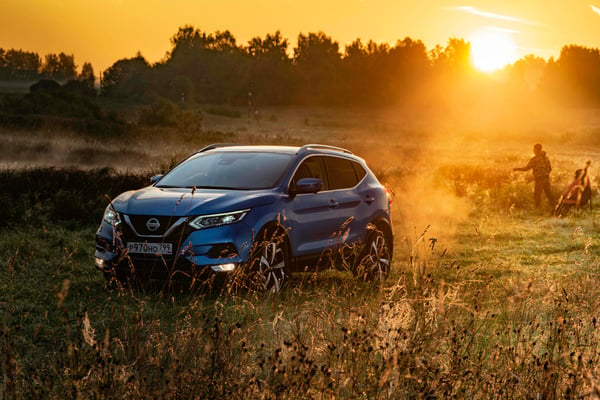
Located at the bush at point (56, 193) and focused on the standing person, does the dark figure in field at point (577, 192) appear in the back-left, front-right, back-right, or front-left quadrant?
front-right

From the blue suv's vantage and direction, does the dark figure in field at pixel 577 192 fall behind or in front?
behind

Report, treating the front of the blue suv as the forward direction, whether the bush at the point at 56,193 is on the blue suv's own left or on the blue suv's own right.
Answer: on the blue suv's own right

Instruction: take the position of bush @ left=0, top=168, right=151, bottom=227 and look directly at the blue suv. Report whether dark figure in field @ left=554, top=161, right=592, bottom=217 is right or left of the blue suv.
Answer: left

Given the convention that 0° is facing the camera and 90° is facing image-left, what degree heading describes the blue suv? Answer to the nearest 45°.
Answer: approximately 45°

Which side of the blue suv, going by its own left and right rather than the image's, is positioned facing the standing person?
back

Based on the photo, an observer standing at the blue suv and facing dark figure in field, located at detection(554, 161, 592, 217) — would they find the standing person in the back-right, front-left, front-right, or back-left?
front-left

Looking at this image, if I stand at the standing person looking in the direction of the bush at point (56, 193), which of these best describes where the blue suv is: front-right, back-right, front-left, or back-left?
front-left

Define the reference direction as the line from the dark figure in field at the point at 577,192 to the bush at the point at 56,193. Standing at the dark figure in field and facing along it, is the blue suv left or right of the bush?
left
